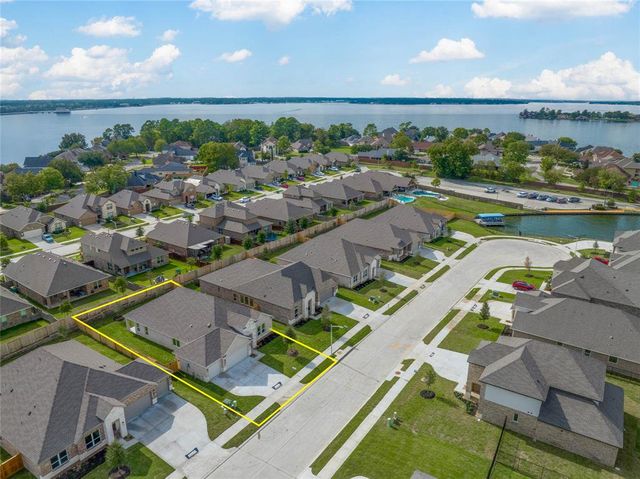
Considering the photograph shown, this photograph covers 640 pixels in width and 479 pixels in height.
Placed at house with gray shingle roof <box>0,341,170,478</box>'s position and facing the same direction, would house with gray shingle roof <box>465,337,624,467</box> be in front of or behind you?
in front

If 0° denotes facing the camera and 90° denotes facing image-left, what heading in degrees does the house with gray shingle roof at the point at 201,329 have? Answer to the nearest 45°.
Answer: approximately 315°

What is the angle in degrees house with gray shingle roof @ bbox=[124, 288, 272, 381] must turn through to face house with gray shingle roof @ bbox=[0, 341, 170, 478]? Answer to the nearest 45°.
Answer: approximately 90° to its right

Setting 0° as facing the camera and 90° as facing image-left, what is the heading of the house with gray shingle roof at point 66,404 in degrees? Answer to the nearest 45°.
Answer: approximately 315°

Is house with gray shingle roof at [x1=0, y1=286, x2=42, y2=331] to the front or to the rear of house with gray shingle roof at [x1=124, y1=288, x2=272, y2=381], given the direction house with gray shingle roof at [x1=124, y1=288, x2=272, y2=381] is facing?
to the rear

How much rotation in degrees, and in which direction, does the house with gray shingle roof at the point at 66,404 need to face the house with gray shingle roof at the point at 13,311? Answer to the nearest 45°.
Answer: approximately 135° to its left

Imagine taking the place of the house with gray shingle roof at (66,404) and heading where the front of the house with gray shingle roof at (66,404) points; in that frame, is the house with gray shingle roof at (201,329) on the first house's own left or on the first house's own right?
on the first house's own left

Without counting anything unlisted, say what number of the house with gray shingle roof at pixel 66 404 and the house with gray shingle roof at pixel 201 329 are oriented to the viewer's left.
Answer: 0
